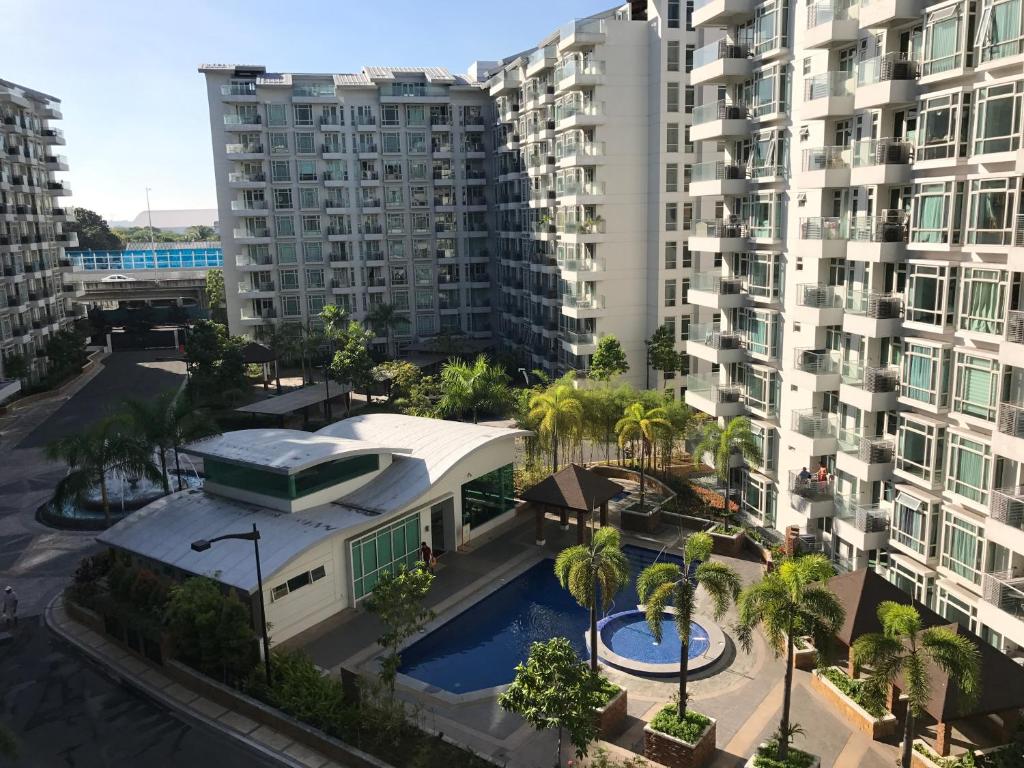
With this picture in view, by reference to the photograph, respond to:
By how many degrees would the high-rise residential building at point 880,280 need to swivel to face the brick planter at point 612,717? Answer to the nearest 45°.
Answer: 0° — it already faces it

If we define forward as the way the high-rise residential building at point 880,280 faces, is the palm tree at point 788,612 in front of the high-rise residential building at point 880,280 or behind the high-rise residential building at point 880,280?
in front

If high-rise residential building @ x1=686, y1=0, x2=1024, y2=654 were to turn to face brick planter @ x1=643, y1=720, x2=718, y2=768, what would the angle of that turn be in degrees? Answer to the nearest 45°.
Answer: approximately 45° to its left

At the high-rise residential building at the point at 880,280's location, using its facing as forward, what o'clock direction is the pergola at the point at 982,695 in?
The pergola is roughly at 10 o'clock from the high-rise residential building.

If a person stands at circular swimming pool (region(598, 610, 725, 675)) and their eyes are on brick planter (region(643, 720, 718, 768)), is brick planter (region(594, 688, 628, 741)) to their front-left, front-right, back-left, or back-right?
front-right

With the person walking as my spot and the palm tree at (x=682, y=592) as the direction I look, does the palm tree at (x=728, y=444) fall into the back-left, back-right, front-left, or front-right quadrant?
front-left

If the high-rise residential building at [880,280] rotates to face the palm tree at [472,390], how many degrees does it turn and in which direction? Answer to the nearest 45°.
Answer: approximately 90° to its right

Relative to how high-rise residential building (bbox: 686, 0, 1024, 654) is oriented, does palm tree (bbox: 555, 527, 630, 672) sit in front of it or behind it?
in front

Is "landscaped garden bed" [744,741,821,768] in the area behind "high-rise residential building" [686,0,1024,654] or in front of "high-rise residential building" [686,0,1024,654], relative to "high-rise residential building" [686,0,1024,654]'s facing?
in front

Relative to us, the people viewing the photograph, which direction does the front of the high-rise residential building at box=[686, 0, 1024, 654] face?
facing the viewer and to the left of the viewer

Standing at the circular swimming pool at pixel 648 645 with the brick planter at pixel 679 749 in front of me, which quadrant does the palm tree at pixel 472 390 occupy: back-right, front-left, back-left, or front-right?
back-right

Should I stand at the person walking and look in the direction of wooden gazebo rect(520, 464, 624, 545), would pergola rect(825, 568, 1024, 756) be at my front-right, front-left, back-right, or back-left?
front-right

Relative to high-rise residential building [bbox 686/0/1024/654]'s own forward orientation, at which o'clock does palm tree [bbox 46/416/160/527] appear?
The palm tree is roughly at 1 o'clock from the high-rise residential building.
